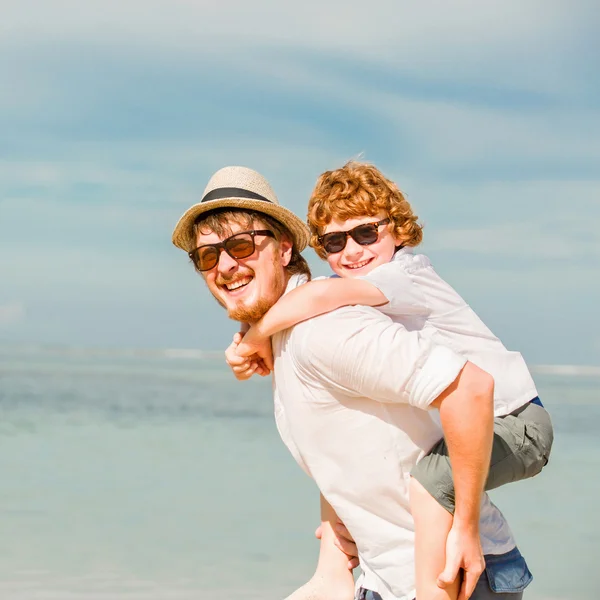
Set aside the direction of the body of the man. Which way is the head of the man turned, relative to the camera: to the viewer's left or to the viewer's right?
to the viewer's left

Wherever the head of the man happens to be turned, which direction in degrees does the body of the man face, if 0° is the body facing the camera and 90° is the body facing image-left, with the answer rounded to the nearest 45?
approximately 90°

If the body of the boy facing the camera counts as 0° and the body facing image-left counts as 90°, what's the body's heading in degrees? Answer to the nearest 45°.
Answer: approximately 90°
